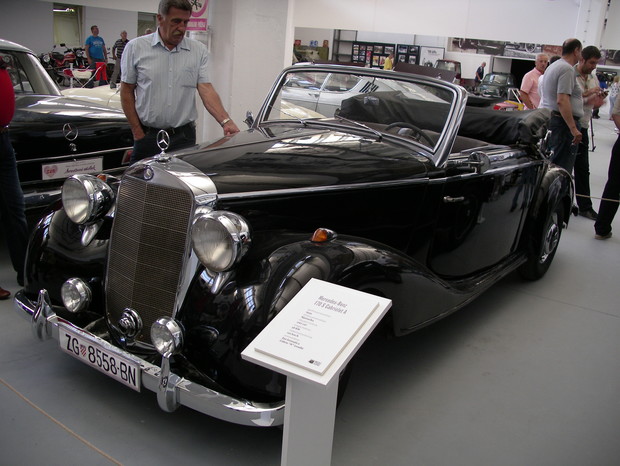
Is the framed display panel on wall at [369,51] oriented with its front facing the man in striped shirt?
yes

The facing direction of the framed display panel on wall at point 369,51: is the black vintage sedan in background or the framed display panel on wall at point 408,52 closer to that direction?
the black vintage sedan in background

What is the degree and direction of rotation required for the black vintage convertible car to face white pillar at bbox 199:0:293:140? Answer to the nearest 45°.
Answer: approximately 135° to its right

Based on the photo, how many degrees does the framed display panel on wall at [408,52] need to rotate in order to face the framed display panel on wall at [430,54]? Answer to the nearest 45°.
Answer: approximately 90° to its left

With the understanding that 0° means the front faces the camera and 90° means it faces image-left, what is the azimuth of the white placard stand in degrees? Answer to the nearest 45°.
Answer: approximately 45°

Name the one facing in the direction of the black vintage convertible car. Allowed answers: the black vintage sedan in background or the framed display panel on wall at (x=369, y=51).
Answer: the framed display panel on wall

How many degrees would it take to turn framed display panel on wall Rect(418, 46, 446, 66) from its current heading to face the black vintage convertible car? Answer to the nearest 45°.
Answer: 0° — it already faces it

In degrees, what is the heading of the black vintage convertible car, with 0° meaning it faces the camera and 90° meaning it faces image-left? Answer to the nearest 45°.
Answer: approximately 45°

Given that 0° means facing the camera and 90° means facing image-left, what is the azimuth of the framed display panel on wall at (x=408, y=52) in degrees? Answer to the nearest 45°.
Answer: approximately 0°

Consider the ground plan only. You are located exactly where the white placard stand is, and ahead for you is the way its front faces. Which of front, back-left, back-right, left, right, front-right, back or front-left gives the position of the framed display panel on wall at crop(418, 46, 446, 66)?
back-right
